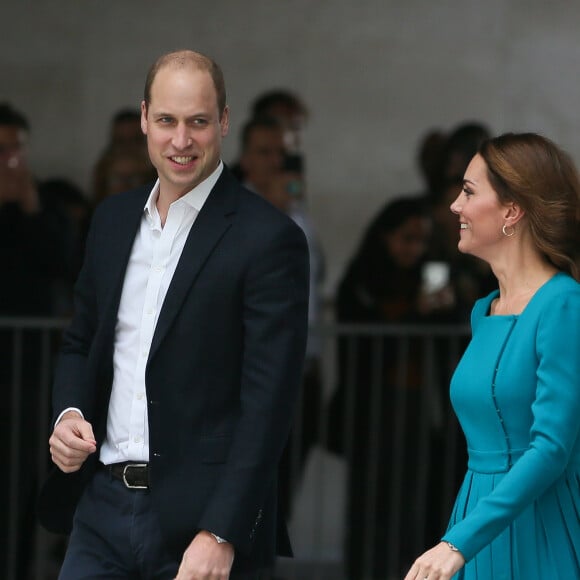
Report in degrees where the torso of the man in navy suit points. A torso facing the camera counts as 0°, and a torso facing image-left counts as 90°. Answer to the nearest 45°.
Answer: approximately 45°

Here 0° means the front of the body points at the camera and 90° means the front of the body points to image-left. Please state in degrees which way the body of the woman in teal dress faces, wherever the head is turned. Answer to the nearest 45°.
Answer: approximately 45°

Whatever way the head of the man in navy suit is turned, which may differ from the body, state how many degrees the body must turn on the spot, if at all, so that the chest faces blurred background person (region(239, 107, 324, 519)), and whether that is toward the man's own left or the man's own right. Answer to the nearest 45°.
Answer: approximately 135° to the man's own right

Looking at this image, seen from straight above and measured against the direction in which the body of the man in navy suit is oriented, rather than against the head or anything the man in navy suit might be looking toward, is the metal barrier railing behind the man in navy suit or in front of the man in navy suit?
behind

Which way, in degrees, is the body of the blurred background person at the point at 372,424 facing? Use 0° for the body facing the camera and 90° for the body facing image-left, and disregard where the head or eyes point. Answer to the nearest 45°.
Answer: approximately 315°

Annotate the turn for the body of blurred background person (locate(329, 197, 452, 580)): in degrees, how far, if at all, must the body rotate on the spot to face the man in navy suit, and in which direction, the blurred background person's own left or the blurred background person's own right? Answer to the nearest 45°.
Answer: approximately 45° to the blurred background person's own right

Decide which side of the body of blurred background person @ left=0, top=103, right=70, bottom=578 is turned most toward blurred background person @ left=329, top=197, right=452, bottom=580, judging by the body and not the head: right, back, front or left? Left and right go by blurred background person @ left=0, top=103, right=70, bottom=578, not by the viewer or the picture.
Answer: left

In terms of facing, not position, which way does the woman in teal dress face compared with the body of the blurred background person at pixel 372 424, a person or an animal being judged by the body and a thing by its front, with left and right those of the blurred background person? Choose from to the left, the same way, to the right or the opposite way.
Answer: to the right
